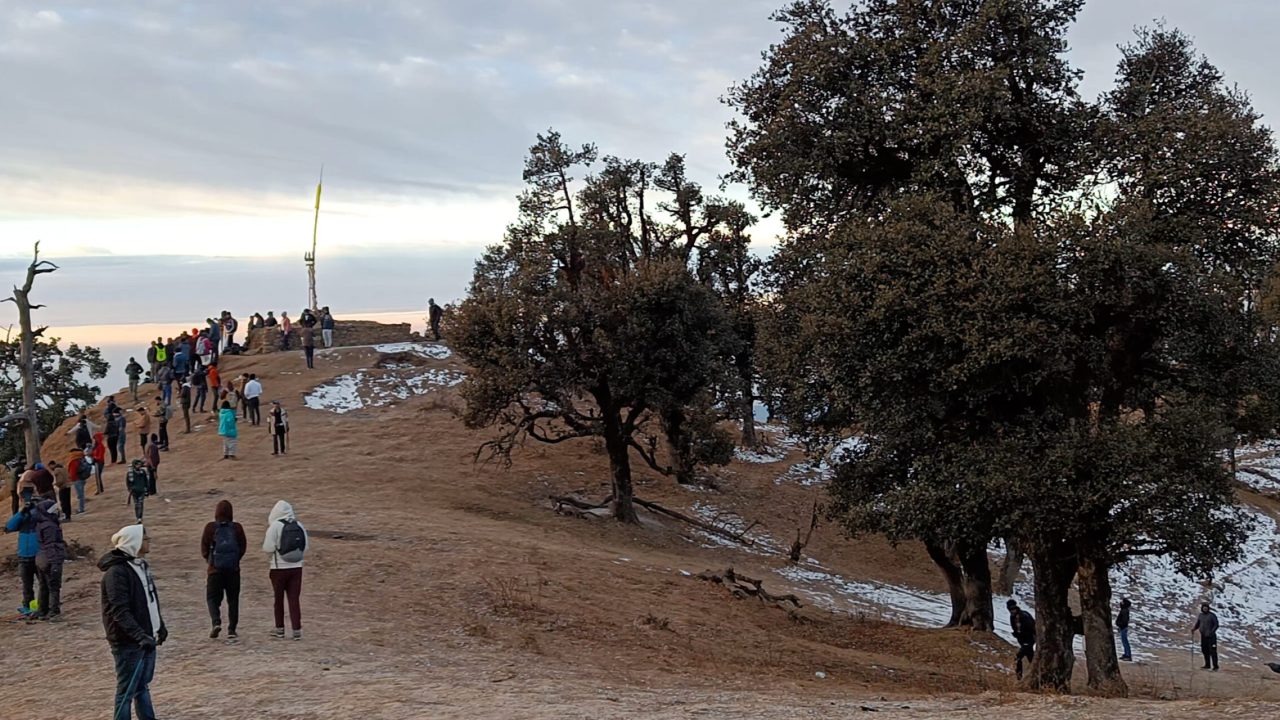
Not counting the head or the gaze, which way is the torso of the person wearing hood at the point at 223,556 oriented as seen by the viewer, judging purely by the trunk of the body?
away from the camera

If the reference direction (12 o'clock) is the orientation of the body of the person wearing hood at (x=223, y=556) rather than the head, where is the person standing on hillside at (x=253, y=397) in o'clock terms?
The person standing on hillside is roughly at 12 o'clock from the person wearing hood.

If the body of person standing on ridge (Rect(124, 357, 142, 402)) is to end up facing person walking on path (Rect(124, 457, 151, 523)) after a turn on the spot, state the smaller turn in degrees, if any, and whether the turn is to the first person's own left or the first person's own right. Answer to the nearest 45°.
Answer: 0° — they already face them

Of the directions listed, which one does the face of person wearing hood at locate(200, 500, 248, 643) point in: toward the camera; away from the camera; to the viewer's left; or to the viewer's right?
away from the camera

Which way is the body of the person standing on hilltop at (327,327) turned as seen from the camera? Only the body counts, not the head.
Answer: away from the camera

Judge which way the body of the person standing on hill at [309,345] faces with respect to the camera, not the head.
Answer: away from the camera

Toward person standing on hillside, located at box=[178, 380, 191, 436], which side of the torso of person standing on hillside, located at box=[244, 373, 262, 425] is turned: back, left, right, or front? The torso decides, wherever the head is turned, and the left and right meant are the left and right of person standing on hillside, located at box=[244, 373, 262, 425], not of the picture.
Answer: left

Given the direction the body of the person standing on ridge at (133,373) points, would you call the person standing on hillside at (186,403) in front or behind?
behind

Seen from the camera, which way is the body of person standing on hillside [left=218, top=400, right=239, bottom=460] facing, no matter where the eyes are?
away from the camera
